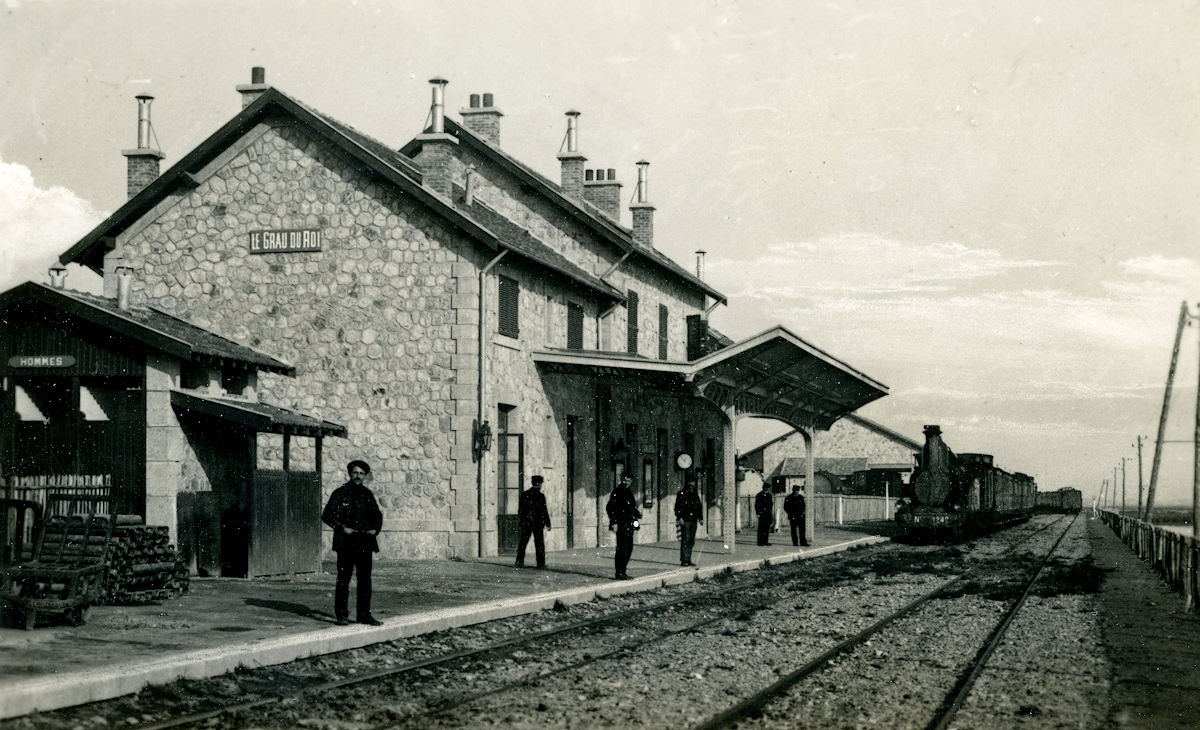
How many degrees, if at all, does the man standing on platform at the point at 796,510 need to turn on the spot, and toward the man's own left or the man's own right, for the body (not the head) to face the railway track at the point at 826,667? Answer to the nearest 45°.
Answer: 0° — they already face it

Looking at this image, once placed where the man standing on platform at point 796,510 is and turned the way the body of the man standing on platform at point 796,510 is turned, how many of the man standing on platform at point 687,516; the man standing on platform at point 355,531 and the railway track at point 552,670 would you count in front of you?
3

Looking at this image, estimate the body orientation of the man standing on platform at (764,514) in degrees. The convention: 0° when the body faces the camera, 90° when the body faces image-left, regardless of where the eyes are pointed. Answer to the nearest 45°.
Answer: approximately 0°

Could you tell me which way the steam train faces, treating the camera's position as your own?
facing the viewer and to the left of the viewer

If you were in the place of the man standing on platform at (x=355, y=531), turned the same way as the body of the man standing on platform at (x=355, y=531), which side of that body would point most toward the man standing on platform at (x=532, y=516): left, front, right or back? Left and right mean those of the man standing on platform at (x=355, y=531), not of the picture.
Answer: back

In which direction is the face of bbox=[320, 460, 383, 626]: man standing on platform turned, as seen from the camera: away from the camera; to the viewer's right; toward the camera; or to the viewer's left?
toward the camera

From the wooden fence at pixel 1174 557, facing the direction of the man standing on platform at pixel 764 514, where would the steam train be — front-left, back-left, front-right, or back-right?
front-right

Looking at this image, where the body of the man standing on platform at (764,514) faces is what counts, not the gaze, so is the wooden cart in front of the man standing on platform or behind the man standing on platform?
in front
